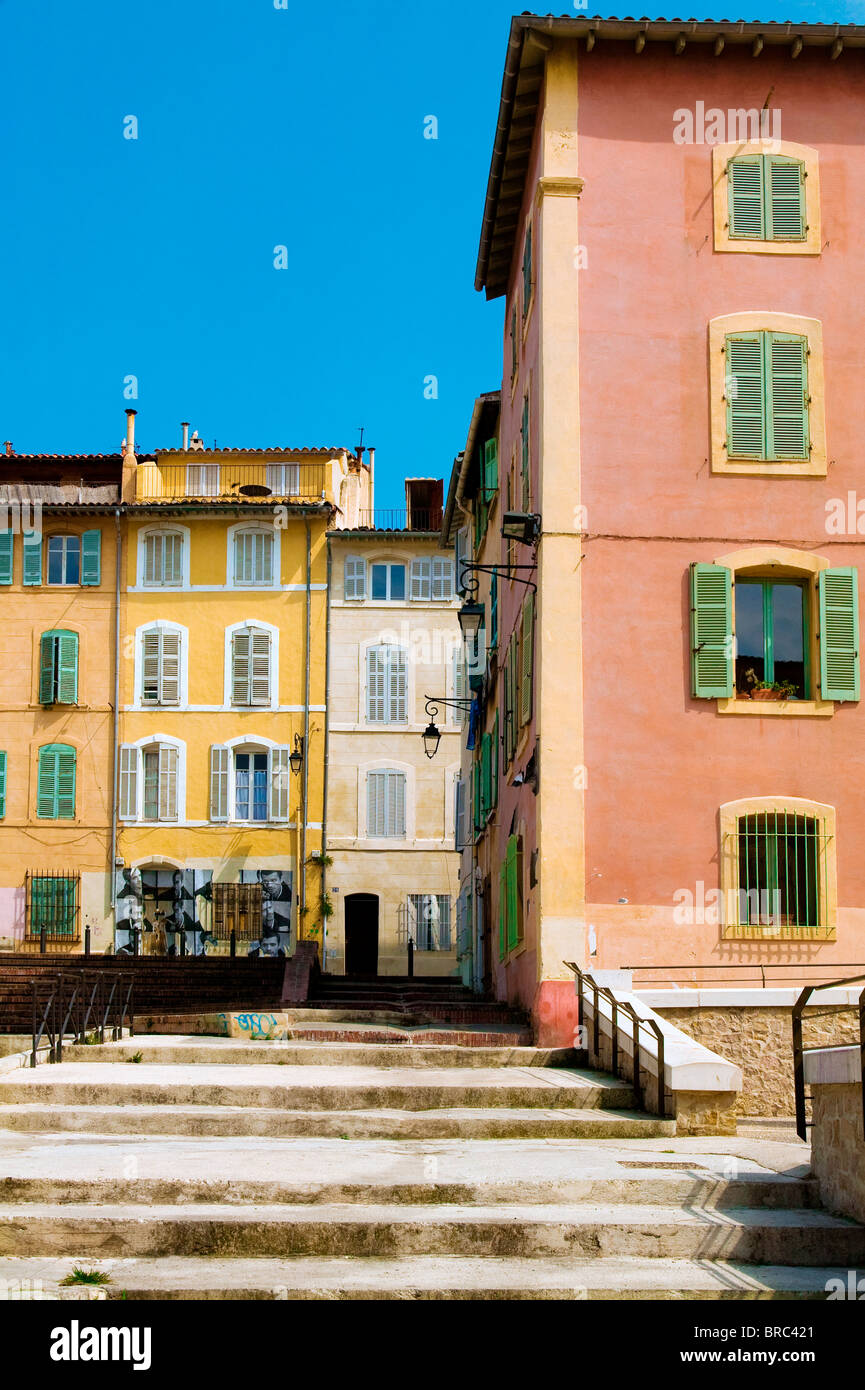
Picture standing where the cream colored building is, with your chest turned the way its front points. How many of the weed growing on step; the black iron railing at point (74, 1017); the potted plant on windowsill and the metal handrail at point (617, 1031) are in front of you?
4

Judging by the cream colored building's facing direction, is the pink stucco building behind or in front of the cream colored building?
in front

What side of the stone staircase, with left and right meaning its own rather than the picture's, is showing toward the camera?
front

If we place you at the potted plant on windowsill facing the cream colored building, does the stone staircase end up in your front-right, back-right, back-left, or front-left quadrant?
back-left

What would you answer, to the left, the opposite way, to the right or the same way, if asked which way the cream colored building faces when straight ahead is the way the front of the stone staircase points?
the same way

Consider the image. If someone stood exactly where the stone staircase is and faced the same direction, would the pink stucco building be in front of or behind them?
behind

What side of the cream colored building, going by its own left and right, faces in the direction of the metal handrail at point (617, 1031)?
front

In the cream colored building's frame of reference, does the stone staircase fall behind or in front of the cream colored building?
in front

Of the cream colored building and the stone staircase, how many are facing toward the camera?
2

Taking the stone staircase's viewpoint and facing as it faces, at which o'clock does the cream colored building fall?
The cream colored building is roughly at 6 o'clock from the stone staircase.

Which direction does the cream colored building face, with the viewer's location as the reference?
facing the viewer
